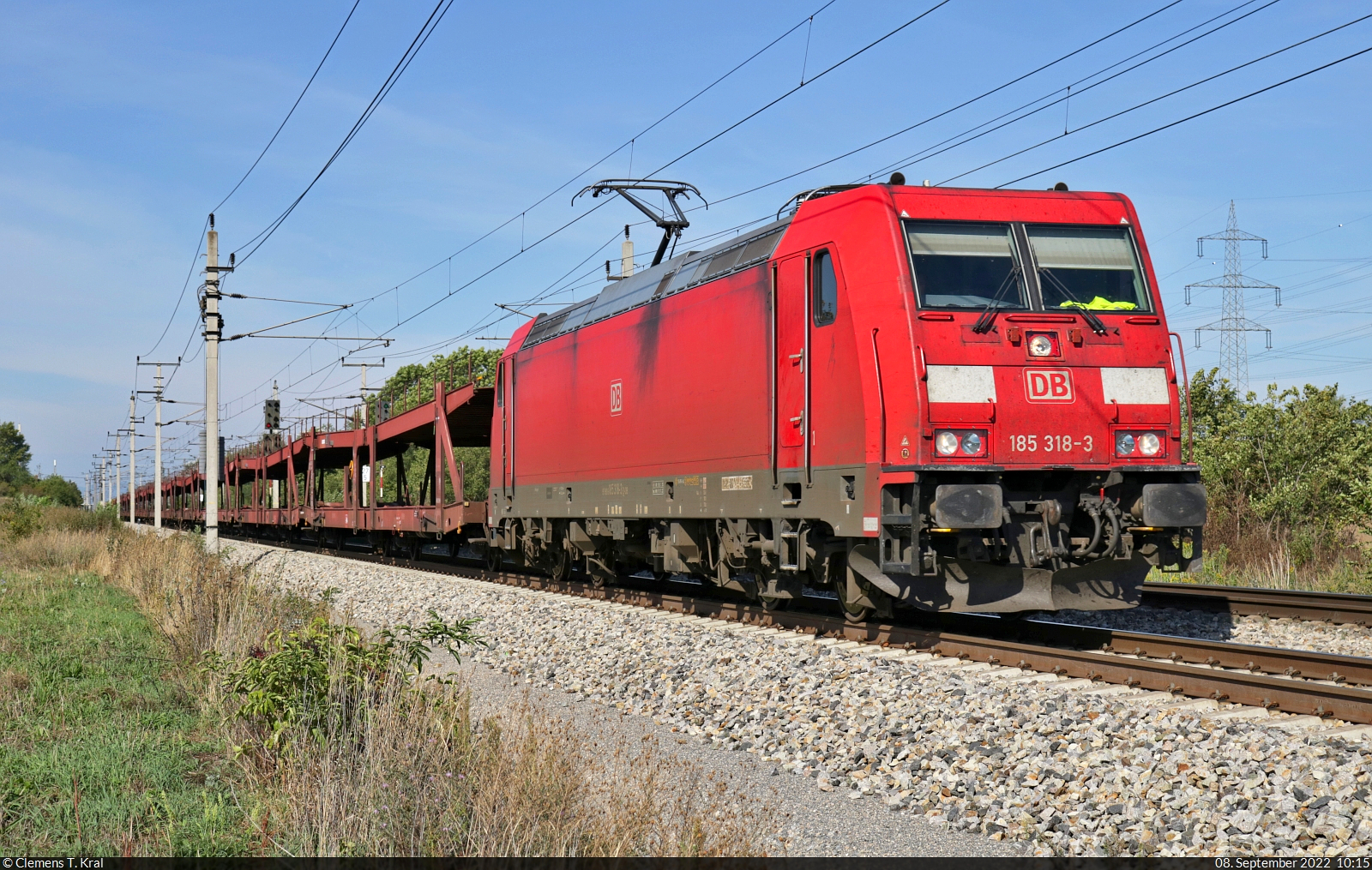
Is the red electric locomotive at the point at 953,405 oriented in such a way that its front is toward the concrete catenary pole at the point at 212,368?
no

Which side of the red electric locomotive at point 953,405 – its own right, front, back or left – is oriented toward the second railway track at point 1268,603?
left

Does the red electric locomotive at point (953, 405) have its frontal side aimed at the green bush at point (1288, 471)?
no

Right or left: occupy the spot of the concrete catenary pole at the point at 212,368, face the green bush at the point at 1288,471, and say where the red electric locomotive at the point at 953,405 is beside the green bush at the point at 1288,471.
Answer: right

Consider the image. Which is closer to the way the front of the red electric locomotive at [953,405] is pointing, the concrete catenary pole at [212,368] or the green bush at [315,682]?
the green bush

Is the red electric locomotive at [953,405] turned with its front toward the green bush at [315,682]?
no
